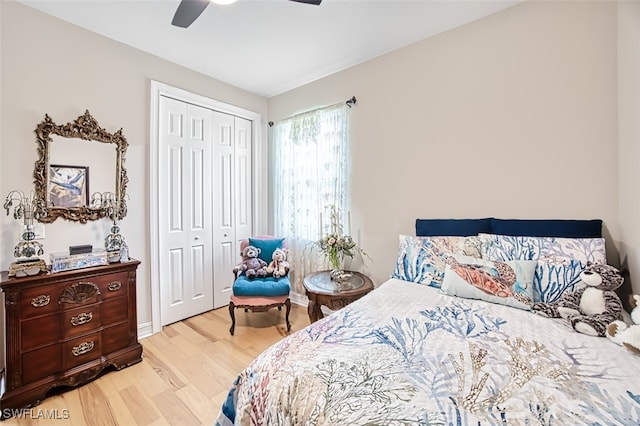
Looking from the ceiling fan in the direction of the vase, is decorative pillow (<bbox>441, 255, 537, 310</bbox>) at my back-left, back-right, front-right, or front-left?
front-right

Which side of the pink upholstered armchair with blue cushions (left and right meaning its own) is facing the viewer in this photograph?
front

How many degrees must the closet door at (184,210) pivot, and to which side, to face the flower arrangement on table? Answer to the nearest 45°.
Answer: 0° — it already faces it

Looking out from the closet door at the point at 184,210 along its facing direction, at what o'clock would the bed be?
The bed is roughly at 1 o'clock from the closet door.

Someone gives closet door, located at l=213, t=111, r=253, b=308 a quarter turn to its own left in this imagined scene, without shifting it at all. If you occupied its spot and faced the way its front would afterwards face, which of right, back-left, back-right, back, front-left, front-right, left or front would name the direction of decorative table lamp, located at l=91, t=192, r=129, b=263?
back

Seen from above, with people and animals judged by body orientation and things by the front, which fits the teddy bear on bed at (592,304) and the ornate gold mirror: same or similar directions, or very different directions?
very different directions

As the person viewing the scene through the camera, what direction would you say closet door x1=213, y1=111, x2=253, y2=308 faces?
facing the viewer and to the right of the viewer

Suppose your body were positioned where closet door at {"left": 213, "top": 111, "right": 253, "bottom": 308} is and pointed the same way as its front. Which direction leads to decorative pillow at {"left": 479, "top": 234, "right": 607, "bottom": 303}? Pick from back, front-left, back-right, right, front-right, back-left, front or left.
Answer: front

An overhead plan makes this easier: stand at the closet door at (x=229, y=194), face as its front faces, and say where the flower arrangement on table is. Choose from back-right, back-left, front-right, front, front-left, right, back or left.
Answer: front

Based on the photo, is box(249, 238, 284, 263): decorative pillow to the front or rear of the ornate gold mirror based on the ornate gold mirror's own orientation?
to the front

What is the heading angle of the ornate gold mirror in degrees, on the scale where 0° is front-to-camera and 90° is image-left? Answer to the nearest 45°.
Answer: approximately 315°

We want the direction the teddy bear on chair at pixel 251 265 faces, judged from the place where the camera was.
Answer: facing the viewer

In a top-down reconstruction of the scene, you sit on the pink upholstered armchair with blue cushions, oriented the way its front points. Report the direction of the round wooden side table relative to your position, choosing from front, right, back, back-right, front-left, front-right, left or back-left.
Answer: front-left

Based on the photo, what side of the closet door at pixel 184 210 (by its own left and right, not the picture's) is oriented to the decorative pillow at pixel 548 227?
front

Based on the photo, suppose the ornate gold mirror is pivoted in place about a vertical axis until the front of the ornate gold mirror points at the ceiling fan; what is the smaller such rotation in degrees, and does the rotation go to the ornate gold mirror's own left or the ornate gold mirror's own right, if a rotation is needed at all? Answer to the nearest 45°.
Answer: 0° — it already faces it

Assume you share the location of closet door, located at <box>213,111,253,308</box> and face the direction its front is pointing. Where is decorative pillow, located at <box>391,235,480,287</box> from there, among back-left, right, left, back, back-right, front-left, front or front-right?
front

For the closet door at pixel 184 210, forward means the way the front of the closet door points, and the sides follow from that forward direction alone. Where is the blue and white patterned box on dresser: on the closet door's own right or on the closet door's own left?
on the closet door's own right

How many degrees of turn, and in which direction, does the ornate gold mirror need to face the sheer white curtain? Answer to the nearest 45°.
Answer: approximately 45° to its left
